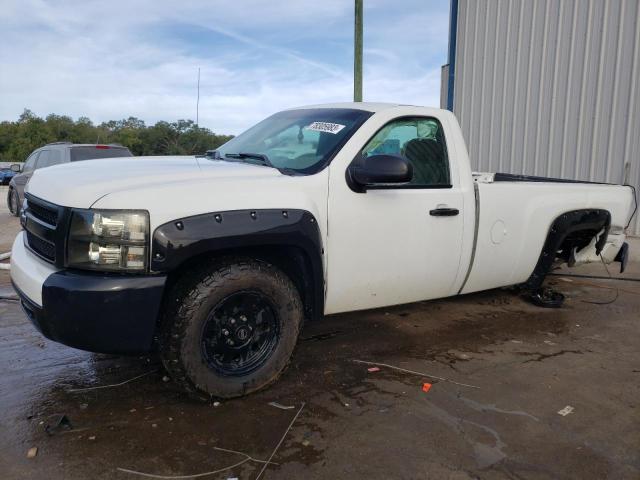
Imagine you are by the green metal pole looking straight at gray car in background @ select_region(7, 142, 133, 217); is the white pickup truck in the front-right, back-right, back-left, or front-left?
front-left

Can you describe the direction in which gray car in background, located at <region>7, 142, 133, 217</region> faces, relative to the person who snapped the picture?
facing away from the viewer and to the left of the viewer

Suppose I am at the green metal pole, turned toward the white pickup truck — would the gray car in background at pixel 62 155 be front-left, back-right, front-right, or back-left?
front-right

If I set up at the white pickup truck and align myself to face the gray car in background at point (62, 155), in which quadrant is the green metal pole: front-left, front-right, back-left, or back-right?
front-right

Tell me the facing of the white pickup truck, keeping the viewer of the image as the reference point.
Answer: facing the viewer and to the left of the viewer

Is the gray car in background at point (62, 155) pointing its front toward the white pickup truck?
no

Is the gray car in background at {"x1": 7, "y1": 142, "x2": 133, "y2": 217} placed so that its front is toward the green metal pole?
no

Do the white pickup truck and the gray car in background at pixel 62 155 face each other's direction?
no

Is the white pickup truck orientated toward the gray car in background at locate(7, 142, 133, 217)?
no

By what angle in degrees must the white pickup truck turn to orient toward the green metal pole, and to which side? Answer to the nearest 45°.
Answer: approximately 135° to its right

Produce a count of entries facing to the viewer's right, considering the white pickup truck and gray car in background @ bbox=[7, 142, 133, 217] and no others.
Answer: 0
